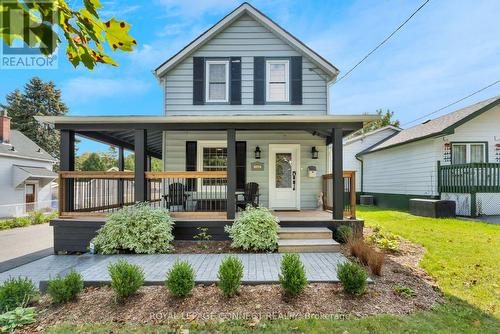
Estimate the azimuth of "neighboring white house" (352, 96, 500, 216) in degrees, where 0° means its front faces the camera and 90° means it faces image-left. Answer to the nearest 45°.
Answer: approximately 0°

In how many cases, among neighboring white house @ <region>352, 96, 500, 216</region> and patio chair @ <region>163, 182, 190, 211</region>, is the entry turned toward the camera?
2

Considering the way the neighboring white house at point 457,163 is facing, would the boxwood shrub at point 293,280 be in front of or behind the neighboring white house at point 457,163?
in front

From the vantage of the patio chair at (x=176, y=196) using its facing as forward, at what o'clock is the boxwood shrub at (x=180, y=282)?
The boxwood shrub is roughly at 12 o'clock from the patio chair.

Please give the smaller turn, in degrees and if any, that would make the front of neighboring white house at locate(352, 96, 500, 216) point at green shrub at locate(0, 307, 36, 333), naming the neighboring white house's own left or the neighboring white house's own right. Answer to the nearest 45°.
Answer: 0° — it already faces it

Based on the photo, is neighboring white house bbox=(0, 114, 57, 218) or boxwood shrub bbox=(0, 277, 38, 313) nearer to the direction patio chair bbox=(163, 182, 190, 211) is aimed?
the boxwood shrub

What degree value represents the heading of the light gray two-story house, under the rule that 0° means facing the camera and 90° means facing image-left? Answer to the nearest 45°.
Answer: approximately 0°

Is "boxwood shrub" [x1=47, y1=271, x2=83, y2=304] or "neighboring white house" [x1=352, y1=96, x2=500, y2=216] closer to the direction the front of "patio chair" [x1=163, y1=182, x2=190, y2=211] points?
the boxwood shrub

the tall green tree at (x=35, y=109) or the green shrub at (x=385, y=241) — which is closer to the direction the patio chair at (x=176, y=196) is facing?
the green shrub

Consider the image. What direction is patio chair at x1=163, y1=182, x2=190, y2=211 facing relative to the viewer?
toward the camera
